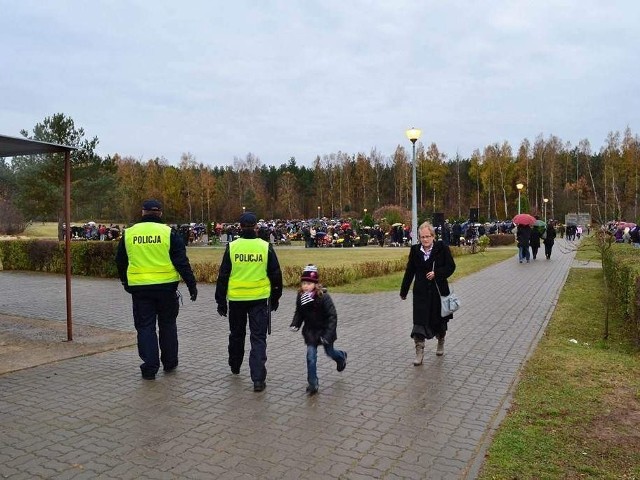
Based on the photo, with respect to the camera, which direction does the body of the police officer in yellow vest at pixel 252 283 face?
away from the camera

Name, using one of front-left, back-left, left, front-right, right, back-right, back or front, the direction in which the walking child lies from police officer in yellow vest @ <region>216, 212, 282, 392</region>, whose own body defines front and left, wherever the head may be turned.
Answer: right

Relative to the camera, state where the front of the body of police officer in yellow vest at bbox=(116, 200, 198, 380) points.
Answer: away from the camera

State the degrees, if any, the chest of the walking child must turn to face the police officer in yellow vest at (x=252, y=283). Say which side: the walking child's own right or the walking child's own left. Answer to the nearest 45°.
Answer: approximately 45° to the walking child's own right

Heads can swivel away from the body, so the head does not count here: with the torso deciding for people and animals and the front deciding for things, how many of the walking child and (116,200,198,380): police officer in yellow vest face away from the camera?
1

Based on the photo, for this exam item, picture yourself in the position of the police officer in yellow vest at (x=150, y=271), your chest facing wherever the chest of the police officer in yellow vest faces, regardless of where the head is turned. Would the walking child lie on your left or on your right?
on your right

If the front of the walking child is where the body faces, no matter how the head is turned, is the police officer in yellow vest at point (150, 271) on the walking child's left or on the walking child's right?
on the walking child's right
